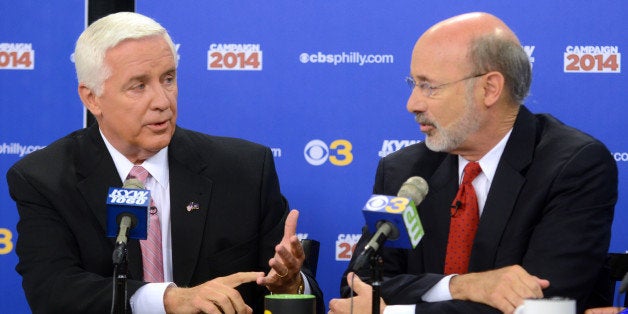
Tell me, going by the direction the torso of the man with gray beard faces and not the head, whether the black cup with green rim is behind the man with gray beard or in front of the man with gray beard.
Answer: in front

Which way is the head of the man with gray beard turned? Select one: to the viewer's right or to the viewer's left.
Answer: to the viewer's left

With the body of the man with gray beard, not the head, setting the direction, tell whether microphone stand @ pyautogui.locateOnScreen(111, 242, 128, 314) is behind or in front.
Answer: in front

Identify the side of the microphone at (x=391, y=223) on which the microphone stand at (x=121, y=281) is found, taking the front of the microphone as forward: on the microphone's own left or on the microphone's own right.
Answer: on the microphone's own left

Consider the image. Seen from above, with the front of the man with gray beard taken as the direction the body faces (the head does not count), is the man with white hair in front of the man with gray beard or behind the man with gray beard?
in front

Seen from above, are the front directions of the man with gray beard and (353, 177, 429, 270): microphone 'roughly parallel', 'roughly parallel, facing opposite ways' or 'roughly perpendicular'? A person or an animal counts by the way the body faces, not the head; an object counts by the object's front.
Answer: roughly parallel, facing opposite ways

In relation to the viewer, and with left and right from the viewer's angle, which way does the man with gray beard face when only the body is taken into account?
facing the viewer and to the left of the viewer

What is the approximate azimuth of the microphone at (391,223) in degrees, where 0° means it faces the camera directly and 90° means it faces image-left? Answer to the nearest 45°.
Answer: approximately 225°

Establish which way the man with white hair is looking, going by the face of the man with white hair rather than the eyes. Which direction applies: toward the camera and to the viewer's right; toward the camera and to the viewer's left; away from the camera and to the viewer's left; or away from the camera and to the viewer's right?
toward the camera and to the viewer's right

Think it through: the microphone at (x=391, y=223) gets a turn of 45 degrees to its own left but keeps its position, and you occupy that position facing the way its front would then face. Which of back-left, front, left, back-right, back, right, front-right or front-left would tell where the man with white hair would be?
front-left
